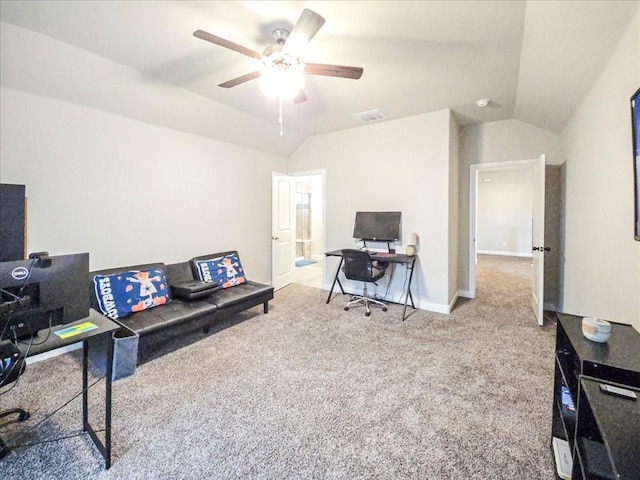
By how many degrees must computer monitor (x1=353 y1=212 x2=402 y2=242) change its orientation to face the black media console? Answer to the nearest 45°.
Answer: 0° — it already faces it

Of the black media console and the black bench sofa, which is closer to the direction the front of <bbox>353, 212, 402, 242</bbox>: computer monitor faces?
the black media console

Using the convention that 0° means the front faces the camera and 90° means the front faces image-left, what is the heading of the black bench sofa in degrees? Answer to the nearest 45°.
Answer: approximately 315°

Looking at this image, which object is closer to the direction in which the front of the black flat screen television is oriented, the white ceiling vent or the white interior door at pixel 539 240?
the white ceiling vent

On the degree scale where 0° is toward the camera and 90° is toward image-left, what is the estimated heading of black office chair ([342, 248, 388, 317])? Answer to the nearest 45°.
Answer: approximately 225°

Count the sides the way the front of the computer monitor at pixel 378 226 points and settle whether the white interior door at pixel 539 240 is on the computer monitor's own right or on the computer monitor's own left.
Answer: on the computer monitor's own left

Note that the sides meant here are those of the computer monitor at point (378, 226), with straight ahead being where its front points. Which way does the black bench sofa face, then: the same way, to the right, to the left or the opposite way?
to the left

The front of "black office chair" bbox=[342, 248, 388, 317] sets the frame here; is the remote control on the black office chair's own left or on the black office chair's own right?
on the black office chair's own right

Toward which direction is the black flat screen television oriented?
to the viewer's left

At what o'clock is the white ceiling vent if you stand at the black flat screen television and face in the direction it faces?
The white ceiling vent is roughly at 1 o'clock from the black flat screen television.

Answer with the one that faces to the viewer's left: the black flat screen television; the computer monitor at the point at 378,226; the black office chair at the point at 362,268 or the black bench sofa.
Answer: the black flat screen television
